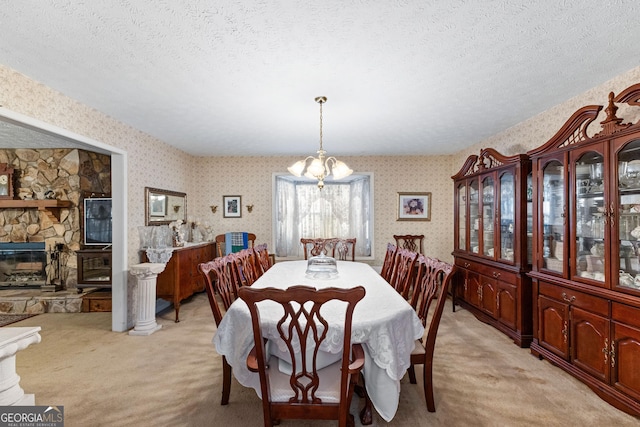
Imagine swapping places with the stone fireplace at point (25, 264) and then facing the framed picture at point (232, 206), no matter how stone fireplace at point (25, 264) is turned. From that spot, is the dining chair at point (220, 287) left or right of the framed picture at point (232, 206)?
right

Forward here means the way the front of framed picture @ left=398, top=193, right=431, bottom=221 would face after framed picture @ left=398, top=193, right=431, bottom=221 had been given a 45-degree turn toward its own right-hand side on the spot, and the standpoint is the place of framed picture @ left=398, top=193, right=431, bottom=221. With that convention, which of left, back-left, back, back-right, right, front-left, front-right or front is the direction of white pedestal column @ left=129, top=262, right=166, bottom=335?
front

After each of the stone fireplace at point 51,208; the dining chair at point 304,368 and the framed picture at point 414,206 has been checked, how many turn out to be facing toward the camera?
2

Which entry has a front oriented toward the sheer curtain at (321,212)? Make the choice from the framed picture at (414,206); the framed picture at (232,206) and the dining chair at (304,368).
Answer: the dining chair

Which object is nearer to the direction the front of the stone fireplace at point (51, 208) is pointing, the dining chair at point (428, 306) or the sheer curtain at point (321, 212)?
the dining chair

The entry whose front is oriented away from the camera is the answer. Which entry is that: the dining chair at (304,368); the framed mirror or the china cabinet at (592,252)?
the dining chair

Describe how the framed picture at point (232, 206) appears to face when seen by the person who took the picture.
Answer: facing the viewer

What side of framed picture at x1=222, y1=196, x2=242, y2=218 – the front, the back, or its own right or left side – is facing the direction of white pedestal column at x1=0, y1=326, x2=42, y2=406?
front

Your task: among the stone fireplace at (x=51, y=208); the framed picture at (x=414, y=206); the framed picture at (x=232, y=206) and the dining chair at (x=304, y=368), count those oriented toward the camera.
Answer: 3

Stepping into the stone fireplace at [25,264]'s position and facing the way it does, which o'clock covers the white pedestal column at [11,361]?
The white pedestal column is roughly at 12 o'clock from the stone fireplace.

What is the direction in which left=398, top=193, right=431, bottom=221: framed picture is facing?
toward the camera

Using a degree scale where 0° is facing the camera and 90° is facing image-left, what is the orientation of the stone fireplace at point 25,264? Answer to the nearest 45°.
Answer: approximately 0°

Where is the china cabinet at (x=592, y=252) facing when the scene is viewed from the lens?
facing the viewer and to the left of the viewer

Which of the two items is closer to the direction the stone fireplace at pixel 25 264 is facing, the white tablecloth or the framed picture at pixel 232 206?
the white tablecloth

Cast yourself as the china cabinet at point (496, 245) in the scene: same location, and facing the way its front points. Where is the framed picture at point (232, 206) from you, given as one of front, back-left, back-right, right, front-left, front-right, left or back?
front-right

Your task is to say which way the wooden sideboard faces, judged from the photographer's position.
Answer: facing the viewer and to the right of the viewer

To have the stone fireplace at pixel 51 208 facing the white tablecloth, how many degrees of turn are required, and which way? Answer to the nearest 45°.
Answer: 0° — it already faces it

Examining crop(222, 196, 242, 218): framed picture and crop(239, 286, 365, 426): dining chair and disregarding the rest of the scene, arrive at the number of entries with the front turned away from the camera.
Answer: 1

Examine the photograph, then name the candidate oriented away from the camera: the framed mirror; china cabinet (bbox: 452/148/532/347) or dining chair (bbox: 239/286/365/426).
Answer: the dining chair

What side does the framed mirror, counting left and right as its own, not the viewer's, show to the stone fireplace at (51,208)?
back
